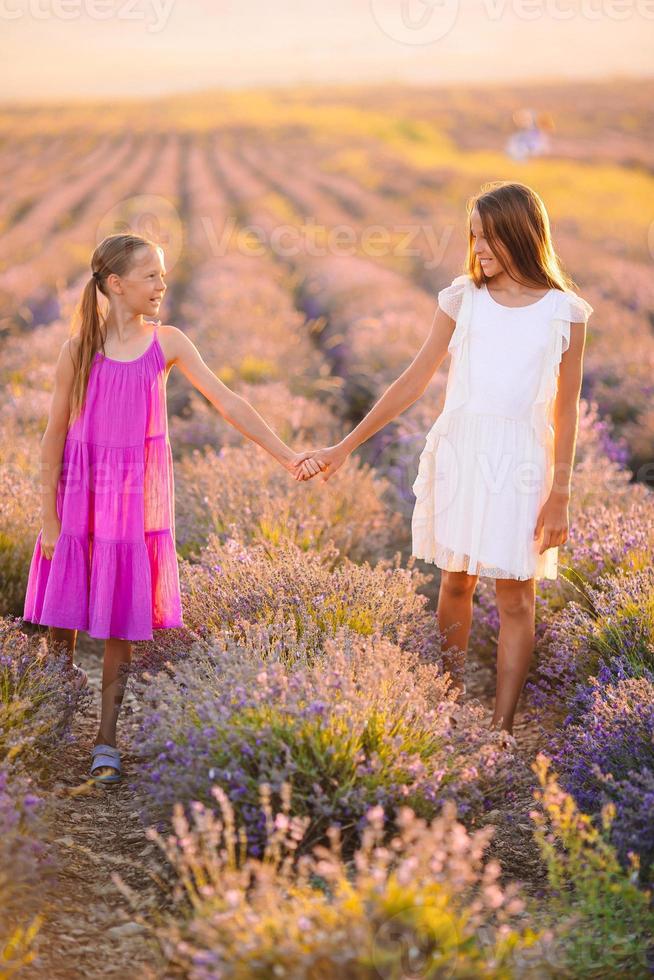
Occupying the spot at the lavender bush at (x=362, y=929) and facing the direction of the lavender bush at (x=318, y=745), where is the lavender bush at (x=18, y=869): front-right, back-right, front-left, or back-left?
front-left

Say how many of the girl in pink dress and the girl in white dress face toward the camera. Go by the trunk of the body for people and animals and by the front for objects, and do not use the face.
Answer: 2

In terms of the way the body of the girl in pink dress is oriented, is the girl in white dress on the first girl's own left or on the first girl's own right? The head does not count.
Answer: on the first girl's own left

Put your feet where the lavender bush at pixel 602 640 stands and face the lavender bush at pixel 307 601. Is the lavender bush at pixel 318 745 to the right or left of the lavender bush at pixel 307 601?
left

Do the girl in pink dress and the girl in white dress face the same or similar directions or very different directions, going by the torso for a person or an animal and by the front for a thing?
same or similar directions

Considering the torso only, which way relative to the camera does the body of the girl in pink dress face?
toward the camera

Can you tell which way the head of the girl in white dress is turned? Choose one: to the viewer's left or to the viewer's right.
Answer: to the viewer's left

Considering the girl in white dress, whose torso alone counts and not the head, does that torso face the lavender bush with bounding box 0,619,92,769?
no

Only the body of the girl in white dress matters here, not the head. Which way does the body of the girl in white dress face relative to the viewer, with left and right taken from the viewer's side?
facing the viewer

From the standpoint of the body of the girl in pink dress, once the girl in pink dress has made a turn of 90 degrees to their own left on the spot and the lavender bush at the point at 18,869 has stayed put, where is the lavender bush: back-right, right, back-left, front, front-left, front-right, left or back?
right

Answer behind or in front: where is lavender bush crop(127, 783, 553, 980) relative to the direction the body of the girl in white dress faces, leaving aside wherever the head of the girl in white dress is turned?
in front

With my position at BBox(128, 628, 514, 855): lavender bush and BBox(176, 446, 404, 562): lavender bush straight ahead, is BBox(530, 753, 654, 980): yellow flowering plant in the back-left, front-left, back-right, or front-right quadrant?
back-right

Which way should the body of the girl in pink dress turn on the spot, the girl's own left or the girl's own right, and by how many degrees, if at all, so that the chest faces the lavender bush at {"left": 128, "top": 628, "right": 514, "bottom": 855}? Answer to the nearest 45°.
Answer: approximately 45° to the girl's own left
